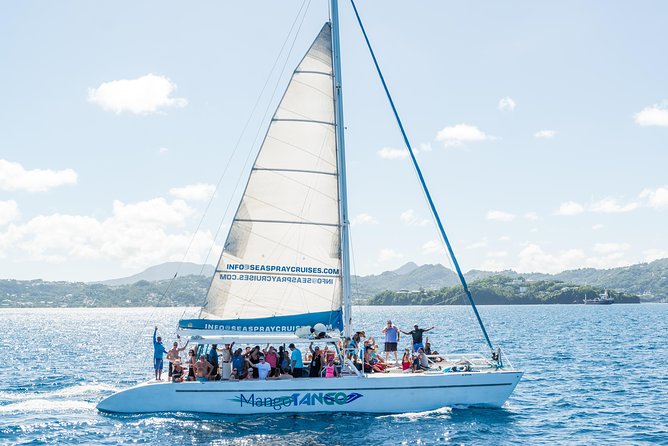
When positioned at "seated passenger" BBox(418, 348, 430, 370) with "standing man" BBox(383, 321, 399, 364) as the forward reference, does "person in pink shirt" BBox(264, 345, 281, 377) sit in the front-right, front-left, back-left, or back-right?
front-left

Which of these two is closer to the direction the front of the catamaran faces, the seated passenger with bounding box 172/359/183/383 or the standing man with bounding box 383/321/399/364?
the standing man

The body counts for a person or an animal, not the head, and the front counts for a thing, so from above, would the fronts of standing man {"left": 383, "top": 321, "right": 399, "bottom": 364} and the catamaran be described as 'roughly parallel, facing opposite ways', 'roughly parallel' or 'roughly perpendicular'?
roughly perpendicular

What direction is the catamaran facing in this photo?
to the viewer's right

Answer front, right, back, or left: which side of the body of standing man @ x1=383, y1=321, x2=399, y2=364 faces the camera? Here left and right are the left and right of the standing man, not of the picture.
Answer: front

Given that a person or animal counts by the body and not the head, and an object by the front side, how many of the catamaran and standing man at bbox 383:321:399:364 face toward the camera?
1

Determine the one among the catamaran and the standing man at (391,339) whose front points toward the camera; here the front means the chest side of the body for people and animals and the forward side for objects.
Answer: the standing man

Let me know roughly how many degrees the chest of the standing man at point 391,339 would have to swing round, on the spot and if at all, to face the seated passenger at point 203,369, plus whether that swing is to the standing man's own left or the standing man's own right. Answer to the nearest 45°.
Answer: approximately 45° to the standing man's own right

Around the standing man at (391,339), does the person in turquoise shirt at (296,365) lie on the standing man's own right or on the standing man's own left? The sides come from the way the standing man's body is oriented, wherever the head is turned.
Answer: on the standing man's own right

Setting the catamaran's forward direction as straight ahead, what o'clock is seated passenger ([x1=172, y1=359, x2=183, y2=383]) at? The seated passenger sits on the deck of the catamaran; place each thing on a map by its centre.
The seated passenger is roughly at 6 o'clock from the catamaran.
